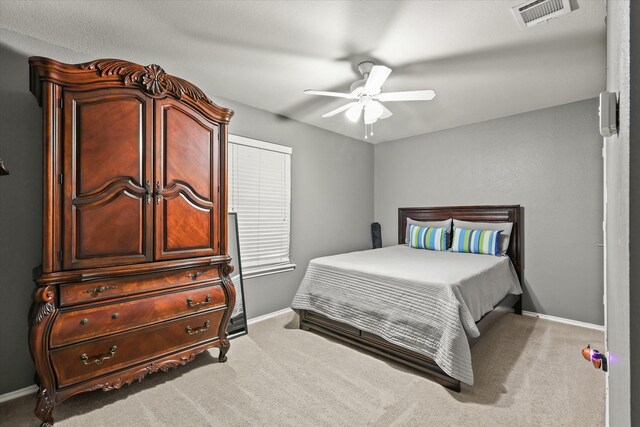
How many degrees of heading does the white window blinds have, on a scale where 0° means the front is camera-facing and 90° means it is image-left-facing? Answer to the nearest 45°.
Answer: approximately 315°

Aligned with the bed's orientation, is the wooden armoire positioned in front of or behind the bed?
in front

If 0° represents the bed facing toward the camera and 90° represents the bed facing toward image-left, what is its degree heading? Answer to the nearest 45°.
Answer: approximately 45°

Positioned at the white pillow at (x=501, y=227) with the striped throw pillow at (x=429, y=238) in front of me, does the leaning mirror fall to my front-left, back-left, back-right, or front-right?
front-left

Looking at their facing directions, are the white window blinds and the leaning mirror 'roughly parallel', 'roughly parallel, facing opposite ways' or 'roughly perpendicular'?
roughly parallel

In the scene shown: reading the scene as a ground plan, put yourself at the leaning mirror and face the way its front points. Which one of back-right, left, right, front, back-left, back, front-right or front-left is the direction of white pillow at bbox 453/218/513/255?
front-left

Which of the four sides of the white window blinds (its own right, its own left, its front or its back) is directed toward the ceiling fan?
front

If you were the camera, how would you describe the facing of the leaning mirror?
facing the viewer and to the right of the viewer

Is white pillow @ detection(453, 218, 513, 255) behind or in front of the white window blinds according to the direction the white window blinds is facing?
in front

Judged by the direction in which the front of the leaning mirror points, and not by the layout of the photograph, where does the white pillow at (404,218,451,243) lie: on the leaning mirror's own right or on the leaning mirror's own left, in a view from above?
on the leaning mirror's own left

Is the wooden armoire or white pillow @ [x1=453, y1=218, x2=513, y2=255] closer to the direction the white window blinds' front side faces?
the white pillow

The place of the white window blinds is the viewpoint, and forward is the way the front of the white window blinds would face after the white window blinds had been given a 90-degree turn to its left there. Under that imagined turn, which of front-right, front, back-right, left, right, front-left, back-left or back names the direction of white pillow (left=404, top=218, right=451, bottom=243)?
front-right

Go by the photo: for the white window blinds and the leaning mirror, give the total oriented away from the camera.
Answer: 0

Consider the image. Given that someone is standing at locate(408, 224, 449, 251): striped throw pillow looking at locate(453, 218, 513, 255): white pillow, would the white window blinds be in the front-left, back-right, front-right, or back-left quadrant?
back-right

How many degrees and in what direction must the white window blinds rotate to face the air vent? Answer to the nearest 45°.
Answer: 0° — it already faces it

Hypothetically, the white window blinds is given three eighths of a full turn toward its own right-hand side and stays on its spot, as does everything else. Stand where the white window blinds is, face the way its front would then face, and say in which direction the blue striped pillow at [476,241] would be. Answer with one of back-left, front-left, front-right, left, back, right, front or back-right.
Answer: back
